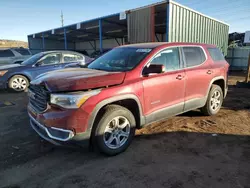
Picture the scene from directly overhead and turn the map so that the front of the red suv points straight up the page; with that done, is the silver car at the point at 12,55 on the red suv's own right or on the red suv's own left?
on the red suv's own right

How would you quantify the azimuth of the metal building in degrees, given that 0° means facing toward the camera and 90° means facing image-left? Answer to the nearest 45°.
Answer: approximately 45°

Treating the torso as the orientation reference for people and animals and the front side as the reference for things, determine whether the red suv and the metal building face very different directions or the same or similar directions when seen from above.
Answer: same or similar directions

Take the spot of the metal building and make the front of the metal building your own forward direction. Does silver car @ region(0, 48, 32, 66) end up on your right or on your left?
on your right

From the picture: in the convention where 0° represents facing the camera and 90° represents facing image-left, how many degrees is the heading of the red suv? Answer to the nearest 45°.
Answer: approximately 45°

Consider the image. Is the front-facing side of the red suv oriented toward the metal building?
no

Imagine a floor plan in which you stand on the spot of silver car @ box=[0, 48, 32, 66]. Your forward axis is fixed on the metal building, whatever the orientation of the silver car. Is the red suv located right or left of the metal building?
right

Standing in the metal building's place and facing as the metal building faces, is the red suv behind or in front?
in front

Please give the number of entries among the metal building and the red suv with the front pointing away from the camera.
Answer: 0
